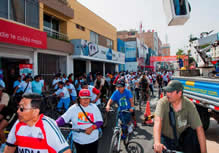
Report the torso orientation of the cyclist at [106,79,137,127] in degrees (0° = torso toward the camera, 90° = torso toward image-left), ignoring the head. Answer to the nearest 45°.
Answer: approximately 0°

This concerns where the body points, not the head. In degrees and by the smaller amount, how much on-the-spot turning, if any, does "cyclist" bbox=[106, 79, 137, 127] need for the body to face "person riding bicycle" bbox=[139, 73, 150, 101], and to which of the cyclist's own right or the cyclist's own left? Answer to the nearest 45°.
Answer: approximately 180°

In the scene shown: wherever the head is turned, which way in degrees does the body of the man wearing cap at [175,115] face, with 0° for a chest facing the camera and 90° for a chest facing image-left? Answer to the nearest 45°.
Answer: approximately 45°

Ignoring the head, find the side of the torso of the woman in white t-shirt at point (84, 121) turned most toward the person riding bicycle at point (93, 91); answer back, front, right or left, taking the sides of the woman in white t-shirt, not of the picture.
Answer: back

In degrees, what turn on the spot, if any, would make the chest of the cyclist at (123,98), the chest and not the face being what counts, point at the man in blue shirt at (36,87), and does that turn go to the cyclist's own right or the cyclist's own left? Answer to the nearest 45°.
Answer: approximately 135° to the cyclist's own right

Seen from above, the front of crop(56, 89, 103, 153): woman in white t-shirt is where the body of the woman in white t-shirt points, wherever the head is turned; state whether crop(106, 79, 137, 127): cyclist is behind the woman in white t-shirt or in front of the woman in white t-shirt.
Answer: behind

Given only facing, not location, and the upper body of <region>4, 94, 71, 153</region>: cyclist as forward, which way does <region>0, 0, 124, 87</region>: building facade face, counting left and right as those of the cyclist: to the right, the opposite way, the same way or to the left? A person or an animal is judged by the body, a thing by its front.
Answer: to the left

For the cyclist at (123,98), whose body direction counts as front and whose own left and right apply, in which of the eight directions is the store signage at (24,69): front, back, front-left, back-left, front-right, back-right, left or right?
back-right

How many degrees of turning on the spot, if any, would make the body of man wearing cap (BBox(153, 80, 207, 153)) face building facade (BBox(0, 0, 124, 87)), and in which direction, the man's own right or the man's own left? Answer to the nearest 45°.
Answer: approximately 90° to the man's own right

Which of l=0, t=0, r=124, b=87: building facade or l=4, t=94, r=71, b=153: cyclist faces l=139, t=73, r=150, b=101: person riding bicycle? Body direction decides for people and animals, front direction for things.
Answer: the building facade

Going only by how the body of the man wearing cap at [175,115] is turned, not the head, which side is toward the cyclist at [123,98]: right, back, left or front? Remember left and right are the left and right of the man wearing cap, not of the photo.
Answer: right

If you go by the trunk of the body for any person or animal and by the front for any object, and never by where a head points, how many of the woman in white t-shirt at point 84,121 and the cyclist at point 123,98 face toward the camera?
2
